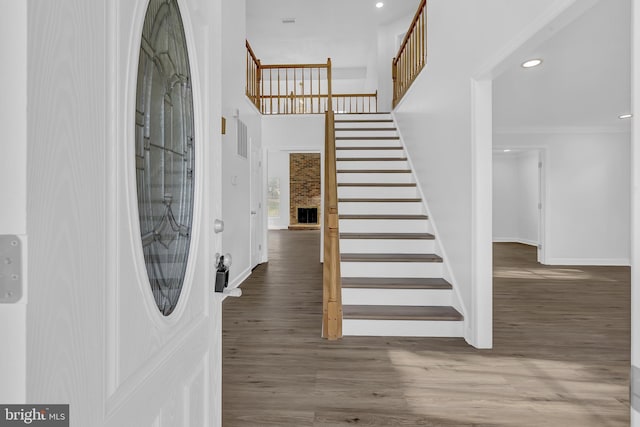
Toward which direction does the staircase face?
toward the camera

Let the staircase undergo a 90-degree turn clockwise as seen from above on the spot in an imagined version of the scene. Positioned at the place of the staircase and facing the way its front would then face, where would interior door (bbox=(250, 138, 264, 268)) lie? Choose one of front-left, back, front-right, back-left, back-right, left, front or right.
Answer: front-right

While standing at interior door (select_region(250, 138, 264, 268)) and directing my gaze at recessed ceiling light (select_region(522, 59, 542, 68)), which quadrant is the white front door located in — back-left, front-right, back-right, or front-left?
front-right

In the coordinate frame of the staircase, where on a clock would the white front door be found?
The white front door is roughly at 12 o'clock from the staircase.

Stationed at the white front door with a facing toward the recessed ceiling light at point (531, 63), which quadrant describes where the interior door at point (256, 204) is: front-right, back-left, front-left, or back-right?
front-left
